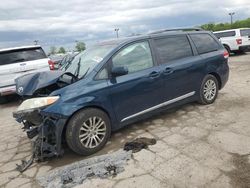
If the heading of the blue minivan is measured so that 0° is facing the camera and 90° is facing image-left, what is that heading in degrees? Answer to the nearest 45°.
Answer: approximately 45°

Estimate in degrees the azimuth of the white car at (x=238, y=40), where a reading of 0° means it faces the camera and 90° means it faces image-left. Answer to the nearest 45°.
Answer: approximately 135°

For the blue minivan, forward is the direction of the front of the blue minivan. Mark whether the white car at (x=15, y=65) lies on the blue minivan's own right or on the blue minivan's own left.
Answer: on the blue minivan's own right

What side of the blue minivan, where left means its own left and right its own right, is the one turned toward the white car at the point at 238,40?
back

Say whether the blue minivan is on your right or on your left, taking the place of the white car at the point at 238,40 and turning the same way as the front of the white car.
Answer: on your left
